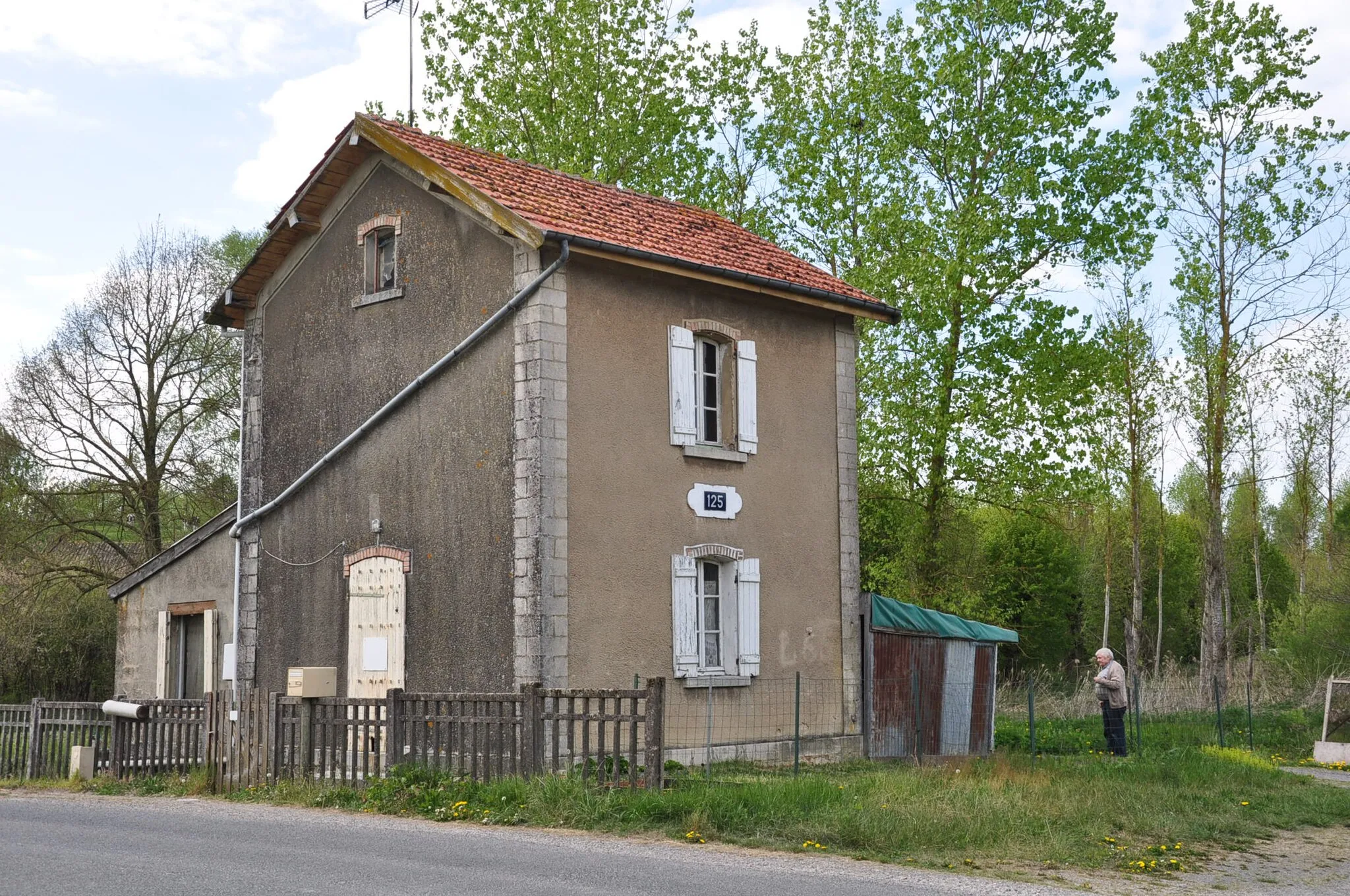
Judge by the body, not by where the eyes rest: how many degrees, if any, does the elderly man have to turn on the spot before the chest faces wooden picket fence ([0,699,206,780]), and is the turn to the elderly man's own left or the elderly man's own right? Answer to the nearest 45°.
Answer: approximately 45° to the elderly man's own left

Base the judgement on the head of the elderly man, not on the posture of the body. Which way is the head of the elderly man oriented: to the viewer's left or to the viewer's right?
to the viewer's left

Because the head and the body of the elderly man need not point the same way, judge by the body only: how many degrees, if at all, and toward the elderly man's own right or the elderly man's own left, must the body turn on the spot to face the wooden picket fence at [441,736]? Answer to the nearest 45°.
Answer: approximately 45° to the elderly man's own left

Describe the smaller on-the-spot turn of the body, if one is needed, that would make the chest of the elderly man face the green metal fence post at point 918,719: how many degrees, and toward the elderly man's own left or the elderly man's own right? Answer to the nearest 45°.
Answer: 0° — they already face it

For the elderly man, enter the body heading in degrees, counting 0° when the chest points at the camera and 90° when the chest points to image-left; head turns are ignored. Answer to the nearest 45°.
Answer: approximately 90°

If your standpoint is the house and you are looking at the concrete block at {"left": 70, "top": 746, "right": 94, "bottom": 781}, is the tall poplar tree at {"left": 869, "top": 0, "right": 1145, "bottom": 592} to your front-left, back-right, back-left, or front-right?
back-right

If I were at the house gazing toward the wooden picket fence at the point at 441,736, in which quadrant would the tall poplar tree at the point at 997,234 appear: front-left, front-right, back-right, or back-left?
back-left

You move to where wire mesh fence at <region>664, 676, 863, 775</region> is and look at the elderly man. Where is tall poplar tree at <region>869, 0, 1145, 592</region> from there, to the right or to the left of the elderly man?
left

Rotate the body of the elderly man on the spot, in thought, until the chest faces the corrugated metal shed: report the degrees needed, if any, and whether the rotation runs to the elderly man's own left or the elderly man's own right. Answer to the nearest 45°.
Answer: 0° — they already face it

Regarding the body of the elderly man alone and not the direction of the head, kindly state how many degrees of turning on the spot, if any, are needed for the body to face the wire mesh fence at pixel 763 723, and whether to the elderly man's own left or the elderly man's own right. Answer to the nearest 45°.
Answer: approximately 45° to the elderly man's own left

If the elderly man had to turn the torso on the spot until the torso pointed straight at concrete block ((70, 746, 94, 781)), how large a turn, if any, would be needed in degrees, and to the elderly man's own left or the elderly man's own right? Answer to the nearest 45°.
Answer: approximately 45° to the elderly man's own left

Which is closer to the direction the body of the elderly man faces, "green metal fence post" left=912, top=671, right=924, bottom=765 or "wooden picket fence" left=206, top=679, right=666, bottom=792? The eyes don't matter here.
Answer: the green metal fence post
